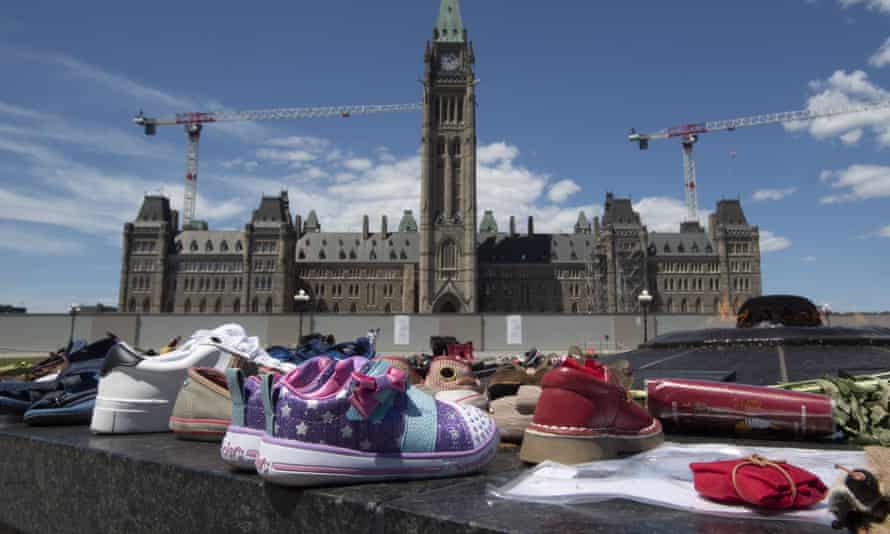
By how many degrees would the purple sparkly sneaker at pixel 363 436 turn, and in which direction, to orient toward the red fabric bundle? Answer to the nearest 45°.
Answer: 0° — it already faces it

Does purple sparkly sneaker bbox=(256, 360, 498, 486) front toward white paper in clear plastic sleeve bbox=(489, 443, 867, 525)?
yes

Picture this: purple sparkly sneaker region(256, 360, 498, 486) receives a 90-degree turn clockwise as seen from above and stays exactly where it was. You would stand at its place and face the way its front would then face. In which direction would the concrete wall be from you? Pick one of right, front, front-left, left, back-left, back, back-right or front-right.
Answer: back

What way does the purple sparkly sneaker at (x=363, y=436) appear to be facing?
to the viewer's right

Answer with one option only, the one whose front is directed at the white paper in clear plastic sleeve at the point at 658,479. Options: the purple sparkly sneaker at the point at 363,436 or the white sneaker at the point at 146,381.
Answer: the purple sparkly sneaker

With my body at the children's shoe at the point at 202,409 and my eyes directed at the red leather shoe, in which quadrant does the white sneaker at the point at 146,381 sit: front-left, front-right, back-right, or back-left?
back-left

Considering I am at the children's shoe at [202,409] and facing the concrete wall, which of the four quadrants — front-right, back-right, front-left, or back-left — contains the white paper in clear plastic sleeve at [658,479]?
back-right

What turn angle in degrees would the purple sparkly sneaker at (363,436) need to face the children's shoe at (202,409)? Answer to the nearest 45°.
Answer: approximately 135° to its left

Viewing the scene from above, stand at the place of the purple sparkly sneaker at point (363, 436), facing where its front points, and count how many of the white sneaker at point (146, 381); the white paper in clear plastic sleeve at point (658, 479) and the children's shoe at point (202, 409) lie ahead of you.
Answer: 1

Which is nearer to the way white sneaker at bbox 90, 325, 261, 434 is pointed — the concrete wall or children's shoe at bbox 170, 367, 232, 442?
the concrete wall
